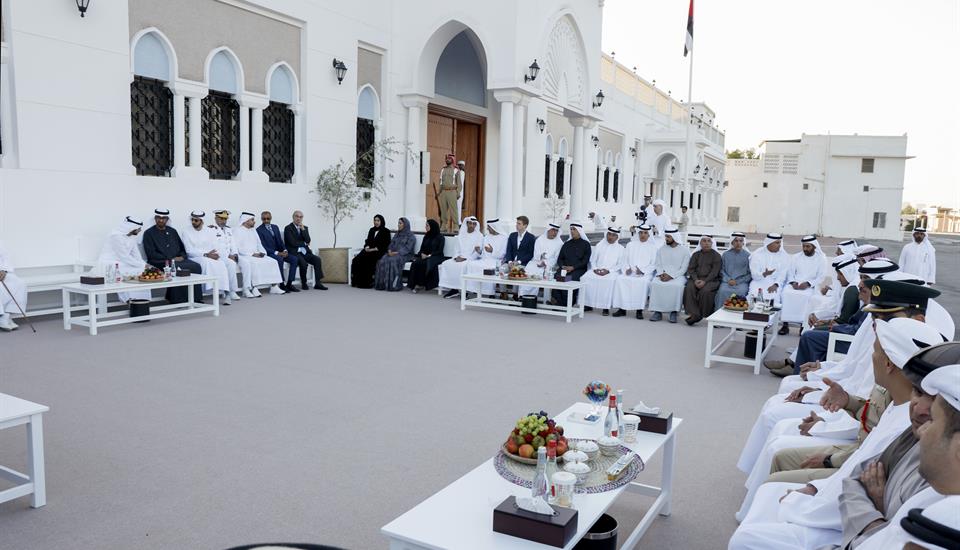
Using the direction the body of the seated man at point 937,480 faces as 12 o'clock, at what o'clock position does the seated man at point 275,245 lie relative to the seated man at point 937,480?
the seated man at point 275,245 is roughly at 1 o'clock from the seated man at point 937,480.

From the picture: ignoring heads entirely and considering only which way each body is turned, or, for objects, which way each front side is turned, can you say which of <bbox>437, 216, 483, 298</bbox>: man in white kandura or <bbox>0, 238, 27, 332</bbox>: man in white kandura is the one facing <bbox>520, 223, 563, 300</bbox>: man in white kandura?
<bbox>0, 238, 27, 332</bbox>: man in white kandura

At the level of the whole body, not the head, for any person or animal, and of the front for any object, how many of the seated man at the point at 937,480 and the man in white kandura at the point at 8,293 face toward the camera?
0

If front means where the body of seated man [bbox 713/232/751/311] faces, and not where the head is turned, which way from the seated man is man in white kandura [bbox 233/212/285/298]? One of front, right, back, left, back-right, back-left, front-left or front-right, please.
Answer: front-right

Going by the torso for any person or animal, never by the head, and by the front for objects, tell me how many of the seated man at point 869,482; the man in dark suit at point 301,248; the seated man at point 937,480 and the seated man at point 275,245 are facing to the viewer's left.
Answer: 2

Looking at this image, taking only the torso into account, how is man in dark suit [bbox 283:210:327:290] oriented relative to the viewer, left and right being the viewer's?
facing the viewer and to the right of the viewer

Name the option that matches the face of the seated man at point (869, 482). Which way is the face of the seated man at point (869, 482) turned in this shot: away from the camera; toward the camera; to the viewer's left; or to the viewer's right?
to the viewer's left

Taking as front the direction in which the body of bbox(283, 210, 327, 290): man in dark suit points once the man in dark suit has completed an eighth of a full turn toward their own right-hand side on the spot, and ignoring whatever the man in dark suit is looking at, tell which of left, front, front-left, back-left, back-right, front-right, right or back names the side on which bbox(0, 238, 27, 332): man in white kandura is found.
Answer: front-right

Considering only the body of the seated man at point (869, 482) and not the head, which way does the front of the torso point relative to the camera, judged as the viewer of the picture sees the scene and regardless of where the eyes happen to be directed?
to the viewer's left

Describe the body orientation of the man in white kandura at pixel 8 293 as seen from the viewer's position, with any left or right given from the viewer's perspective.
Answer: facing to the right of the viewer

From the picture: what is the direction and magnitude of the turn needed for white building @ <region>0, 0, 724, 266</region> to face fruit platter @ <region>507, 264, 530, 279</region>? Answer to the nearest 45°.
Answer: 0° — it already faces it
